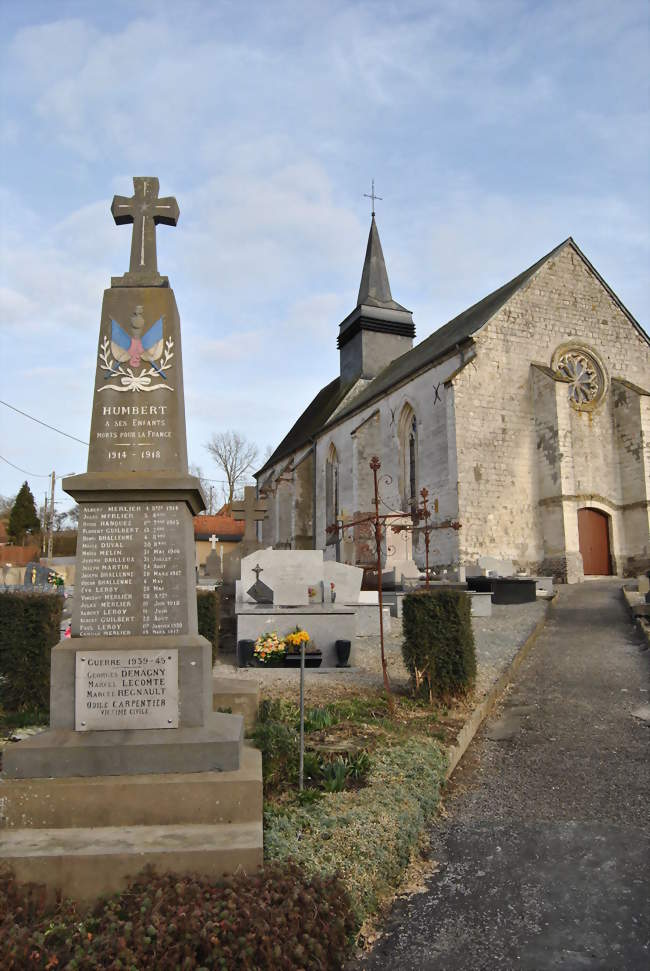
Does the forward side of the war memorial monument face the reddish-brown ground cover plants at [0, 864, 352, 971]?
yes

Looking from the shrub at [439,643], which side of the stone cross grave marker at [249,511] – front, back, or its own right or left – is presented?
front

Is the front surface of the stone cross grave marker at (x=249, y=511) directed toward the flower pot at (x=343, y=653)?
yes

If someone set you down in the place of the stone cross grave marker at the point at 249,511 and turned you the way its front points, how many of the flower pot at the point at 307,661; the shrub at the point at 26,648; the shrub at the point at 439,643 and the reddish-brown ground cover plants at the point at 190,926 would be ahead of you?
4

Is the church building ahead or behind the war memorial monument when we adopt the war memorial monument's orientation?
behind

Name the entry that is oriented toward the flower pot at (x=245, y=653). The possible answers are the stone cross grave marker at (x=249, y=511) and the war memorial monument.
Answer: the stone cross grave marker

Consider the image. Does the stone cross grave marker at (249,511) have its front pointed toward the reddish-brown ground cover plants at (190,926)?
yes

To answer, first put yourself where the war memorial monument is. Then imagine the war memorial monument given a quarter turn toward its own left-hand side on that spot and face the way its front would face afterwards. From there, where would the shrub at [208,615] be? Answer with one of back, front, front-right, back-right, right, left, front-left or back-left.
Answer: left

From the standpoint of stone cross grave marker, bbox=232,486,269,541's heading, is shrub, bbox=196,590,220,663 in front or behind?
in front

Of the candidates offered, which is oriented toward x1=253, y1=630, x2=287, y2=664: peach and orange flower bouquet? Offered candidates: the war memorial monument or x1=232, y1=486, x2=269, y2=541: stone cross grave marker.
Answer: the stone cross grave marker

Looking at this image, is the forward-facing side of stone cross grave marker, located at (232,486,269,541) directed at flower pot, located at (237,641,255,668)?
yes

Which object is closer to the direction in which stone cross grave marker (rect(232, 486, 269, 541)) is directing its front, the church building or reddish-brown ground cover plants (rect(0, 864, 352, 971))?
the reddish-brown ground cover plants

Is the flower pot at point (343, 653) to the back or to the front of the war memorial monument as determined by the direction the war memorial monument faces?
to the back
